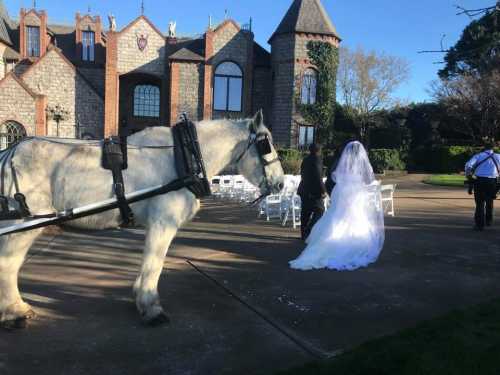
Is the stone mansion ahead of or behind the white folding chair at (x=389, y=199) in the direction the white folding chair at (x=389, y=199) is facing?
ahead

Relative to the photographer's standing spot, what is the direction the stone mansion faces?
facing the viewer

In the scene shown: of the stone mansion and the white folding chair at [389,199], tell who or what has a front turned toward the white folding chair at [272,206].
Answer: the stone mansion

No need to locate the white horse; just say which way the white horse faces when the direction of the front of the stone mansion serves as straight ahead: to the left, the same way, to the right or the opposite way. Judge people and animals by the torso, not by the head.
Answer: to the left

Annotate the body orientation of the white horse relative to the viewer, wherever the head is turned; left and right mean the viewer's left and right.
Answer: facing to the right of the viewer

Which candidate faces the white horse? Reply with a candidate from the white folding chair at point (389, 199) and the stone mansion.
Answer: the stone mansion

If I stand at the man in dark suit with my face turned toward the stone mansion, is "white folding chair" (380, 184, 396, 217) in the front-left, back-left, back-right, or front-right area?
front-right

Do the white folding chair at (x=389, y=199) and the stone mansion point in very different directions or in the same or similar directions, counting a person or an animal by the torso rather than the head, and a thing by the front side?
very different directions

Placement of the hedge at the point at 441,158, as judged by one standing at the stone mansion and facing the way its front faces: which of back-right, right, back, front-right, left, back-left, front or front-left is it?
left

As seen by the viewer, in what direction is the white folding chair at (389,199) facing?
away from the camera

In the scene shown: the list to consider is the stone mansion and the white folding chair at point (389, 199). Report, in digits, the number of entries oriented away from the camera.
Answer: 1

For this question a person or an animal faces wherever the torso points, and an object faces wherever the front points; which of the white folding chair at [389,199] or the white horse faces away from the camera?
the white folding chair

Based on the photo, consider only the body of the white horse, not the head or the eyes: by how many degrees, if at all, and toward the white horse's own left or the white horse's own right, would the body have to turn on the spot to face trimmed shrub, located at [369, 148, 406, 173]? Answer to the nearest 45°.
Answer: approximately 45° to the white horse's own left

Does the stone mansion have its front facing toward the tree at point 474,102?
no

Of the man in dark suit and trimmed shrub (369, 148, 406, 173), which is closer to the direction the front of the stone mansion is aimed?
the man in dark suit

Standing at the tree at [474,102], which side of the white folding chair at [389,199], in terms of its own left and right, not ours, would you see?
front

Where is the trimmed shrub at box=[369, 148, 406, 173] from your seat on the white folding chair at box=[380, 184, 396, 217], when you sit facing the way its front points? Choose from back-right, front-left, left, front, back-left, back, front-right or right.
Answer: front

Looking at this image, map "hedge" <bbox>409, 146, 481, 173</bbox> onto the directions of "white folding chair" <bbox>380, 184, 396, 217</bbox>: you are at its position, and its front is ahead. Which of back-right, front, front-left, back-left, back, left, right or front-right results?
front

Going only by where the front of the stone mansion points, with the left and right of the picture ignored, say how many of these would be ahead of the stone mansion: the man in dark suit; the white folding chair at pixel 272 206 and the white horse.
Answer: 3

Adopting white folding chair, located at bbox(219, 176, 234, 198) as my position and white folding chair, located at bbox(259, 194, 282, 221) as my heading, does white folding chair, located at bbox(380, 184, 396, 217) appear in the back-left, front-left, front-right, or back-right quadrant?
front-left
